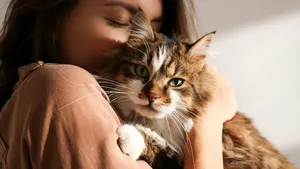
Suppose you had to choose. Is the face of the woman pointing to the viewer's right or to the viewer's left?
to the viewer's right

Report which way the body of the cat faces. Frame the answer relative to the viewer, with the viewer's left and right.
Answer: facing the viewer and to the left of the viewer
